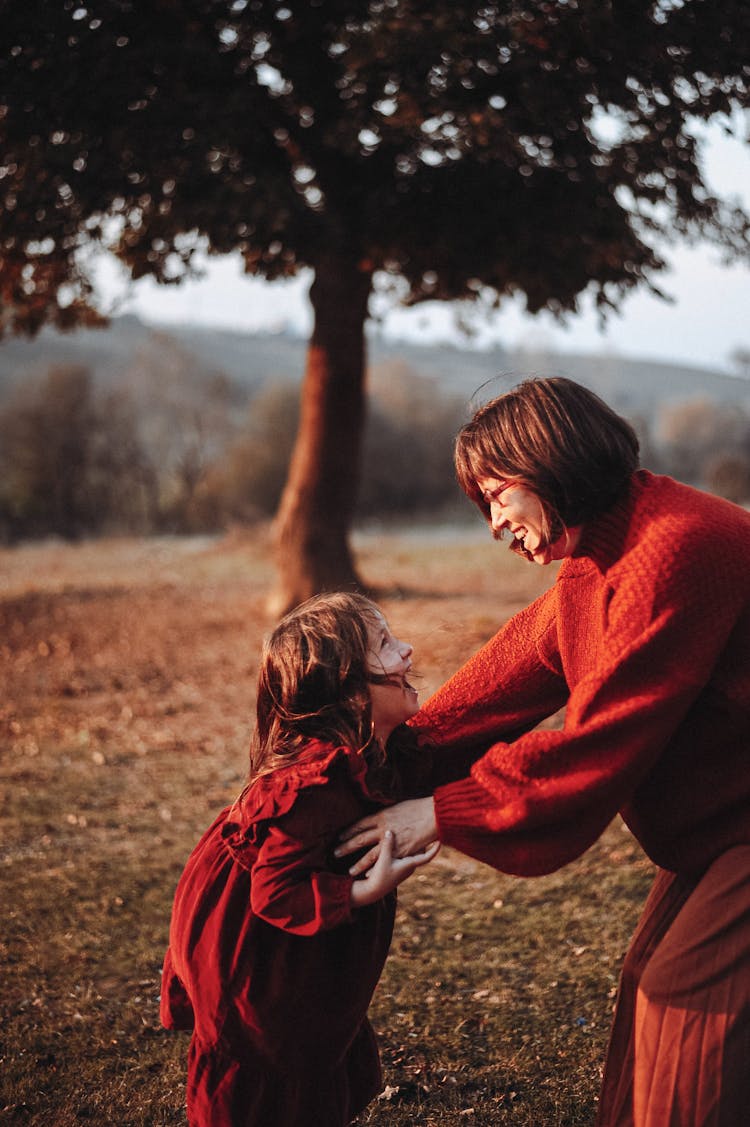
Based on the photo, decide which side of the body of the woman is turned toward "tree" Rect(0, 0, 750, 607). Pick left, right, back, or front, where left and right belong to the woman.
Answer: right

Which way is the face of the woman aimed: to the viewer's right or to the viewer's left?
to the viewer's left

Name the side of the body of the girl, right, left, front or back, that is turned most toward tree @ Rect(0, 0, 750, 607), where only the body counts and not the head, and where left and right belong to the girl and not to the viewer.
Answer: left

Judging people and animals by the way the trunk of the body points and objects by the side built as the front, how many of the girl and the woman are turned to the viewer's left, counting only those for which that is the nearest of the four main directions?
1

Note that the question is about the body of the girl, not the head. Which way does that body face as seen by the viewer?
to the viewer's right

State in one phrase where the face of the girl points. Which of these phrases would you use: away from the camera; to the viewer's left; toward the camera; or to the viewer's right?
to the viewer's right

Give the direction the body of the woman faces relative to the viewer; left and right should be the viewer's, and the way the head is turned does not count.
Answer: facing to the left of the viewer

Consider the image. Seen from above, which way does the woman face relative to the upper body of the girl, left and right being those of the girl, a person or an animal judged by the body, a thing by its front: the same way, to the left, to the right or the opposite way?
the opposite way
